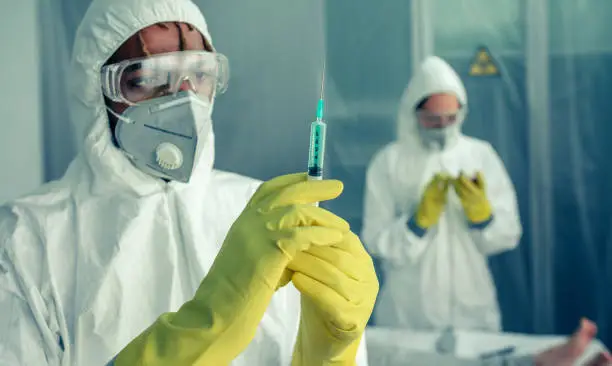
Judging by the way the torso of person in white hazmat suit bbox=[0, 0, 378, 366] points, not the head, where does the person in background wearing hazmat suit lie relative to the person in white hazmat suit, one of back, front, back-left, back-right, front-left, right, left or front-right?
left

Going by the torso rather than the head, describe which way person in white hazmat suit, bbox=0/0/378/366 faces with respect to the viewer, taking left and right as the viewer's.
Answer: facing the viewer and to the right of the viewer
